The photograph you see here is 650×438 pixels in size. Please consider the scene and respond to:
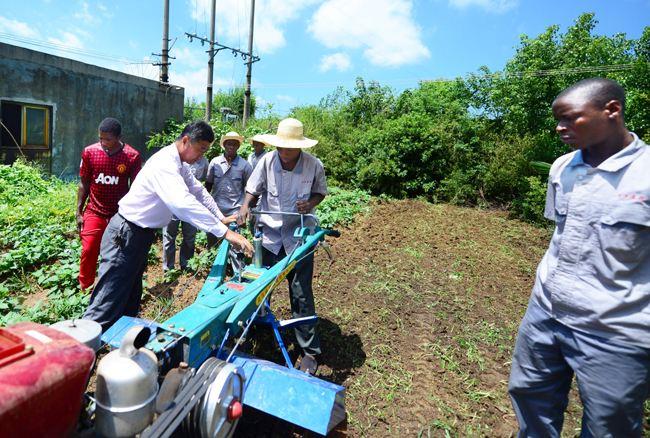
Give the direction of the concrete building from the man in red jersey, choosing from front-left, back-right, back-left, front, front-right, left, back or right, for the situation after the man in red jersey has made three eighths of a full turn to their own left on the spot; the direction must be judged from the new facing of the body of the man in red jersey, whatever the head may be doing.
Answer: front-left

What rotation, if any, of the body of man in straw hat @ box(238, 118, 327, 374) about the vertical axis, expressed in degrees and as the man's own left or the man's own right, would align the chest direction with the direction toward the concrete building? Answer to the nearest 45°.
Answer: approximately 135° to the man's own right

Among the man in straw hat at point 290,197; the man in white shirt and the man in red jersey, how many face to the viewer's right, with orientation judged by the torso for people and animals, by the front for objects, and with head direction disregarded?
1

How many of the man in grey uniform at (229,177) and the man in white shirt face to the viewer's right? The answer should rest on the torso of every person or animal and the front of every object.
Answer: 1

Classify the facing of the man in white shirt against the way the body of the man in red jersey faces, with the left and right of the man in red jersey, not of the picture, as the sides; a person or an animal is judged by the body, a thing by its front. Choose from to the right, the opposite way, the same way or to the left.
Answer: to the left

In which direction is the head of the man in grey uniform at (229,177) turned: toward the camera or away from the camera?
toward the camera

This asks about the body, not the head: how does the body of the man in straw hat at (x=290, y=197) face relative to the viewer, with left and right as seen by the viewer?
facing the viewer

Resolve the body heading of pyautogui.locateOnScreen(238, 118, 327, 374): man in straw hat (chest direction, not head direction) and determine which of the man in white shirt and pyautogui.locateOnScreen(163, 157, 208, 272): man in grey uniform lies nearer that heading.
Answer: the man in white shirt

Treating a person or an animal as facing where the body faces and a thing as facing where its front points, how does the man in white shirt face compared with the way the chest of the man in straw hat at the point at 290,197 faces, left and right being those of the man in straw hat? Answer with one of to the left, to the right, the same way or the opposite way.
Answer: to the left

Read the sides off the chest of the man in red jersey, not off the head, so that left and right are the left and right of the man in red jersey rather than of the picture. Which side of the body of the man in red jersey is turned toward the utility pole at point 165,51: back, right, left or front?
back

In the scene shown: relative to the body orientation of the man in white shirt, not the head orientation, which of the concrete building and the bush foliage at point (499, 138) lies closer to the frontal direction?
the bush foliage

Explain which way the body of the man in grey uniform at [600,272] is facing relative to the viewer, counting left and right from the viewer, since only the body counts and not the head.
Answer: facing the viewer and to the left of the viewer

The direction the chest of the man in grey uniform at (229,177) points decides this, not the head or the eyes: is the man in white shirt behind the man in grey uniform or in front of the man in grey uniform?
in front

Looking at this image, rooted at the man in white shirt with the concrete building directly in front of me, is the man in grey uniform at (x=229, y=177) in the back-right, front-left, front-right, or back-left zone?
front-right

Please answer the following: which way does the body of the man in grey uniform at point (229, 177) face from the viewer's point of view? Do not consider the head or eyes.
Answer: toward the camera
